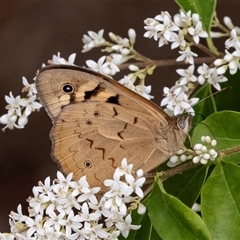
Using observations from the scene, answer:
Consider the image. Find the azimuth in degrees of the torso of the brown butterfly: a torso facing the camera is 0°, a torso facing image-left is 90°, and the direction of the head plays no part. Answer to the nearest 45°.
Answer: approximately 270°

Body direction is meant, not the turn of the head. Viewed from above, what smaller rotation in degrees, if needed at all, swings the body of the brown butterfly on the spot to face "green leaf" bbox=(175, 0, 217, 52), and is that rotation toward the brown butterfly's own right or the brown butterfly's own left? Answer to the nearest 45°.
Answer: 0° — it already faces it
